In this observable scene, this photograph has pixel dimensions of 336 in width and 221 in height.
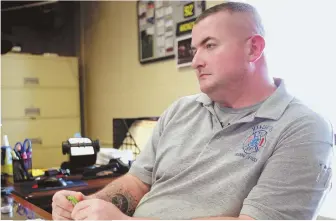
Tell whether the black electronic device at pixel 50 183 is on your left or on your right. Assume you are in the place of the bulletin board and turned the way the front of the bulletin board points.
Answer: on your right

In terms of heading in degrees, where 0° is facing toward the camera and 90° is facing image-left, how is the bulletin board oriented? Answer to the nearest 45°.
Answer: approximately 315°

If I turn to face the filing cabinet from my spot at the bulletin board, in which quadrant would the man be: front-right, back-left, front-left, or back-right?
back-left

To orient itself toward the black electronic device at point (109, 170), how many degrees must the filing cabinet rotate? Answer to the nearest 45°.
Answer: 0° — it already faces it

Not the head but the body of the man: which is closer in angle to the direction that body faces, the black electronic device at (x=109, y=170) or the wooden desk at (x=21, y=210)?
the wooden desk

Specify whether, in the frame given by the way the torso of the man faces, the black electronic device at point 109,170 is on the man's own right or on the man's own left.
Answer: on the man's own right

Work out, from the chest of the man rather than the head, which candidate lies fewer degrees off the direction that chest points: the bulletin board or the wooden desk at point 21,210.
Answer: the wooden desk

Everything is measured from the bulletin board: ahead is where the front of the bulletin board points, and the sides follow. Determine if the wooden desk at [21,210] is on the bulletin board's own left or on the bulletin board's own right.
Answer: on the bulletin board's own right

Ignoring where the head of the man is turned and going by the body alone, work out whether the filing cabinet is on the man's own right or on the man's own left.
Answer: on the man's own right

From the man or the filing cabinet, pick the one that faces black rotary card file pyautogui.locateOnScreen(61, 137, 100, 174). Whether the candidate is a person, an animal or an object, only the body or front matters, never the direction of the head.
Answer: the filing cabinet

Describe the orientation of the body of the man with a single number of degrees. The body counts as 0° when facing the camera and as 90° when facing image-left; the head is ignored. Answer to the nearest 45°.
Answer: approximately 45°

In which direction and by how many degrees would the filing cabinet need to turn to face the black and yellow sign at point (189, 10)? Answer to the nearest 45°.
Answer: approximately 45° to its left
